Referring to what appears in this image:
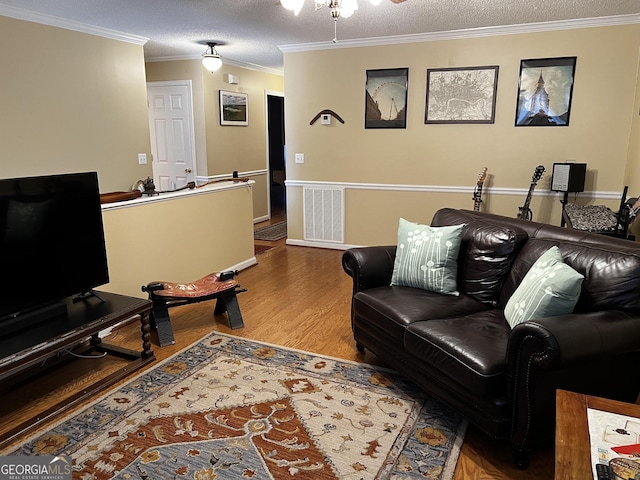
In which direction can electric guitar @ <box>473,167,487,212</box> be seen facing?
toward the camera

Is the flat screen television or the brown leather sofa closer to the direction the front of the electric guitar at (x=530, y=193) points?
the brown leather sofa

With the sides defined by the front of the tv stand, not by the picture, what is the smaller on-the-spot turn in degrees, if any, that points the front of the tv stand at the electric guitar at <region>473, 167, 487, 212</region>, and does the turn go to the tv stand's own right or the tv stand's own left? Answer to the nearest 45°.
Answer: approximately 45° to the tv stand's own left

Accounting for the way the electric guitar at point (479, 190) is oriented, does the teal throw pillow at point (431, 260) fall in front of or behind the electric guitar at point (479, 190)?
in front

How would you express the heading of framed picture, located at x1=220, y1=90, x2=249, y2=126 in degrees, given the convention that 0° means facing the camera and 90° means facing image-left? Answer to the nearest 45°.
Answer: approximately 315°

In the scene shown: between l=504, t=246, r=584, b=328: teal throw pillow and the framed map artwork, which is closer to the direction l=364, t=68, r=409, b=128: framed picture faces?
the teal throw pillow

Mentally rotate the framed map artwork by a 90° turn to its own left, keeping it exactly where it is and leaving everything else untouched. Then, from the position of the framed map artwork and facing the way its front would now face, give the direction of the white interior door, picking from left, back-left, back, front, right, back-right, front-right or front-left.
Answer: back

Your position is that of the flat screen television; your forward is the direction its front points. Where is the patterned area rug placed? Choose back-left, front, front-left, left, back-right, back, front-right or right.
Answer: front

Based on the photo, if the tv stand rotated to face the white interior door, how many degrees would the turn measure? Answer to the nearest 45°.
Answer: approximately 135° to its left

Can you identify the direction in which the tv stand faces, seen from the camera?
facing the viewer and to the right of the viewer

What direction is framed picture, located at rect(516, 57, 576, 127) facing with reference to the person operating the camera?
facing the viewer

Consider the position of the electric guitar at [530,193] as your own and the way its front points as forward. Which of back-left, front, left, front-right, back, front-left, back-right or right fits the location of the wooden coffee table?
front

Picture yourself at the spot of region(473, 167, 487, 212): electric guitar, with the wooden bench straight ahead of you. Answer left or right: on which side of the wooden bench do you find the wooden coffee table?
left

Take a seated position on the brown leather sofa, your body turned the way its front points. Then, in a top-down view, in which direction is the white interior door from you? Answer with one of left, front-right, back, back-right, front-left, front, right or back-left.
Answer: right
